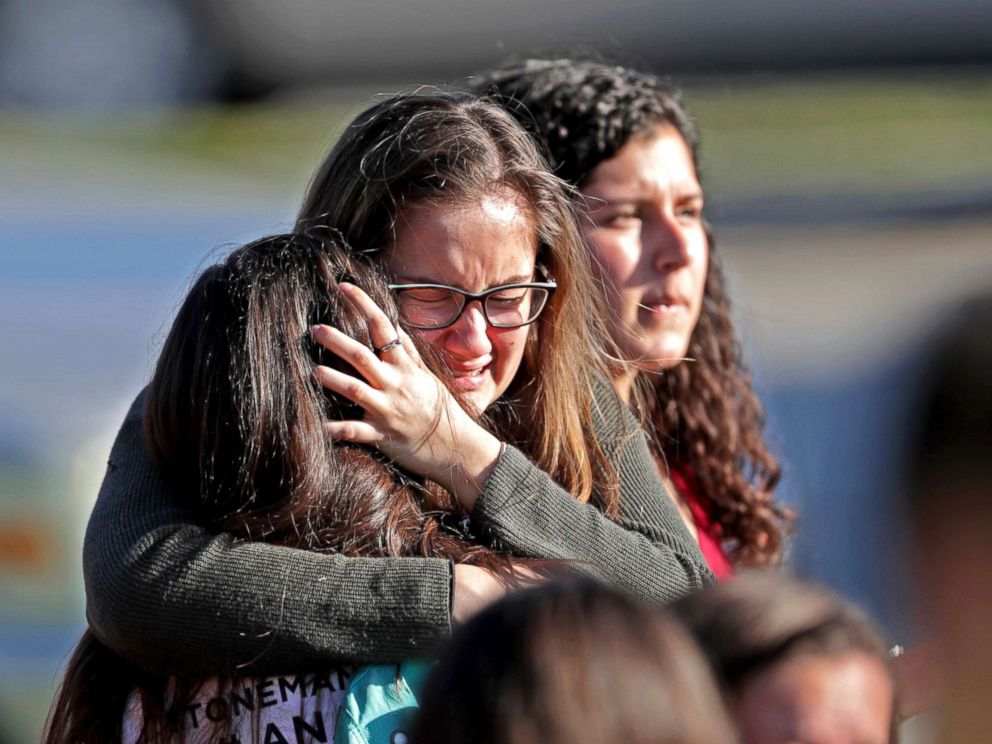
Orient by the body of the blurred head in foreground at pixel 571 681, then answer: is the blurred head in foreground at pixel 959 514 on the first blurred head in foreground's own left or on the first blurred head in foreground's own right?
on the first blurred head in foreground's own right

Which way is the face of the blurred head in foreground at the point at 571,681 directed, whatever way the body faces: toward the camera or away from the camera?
away from the camera

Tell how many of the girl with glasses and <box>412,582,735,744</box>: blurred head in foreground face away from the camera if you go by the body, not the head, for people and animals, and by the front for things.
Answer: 1

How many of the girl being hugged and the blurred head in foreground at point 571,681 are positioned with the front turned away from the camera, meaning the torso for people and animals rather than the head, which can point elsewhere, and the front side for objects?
2

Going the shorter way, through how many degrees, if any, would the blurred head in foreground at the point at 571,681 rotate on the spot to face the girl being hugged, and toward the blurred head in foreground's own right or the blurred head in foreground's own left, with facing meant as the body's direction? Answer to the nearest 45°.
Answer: approximately 45° to the blurred head in foreground's own left

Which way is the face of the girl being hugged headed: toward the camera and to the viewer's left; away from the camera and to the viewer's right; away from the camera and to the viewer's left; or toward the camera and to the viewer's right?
away from the camera and to the viewer's right

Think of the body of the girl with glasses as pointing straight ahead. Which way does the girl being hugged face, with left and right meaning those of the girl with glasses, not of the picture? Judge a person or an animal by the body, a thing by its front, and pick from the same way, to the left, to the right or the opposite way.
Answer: the opposite way

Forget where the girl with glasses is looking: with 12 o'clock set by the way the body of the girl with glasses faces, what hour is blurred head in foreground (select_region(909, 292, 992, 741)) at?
The blurred head in foreground is roughly at 10 o'clock from the girl with glasses.

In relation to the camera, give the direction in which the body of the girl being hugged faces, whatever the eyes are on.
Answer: away from the camera

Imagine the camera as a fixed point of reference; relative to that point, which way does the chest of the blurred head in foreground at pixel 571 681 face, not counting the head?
away from the camera

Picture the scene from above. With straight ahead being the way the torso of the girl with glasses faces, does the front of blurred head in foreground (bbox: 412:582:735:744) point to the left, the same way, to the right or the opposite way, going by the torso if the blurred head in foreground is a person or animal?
the opposite way

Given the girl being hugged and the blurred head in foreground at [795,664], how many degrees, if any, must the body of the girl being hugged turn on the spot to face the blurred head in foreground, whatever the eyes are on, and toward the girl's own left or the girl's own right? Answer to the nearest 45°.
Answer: approximately 135° to the girl's own right
